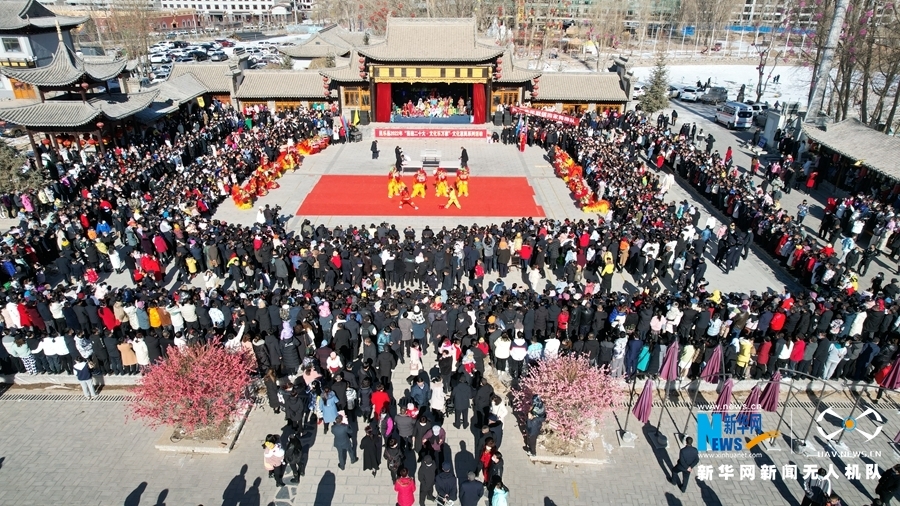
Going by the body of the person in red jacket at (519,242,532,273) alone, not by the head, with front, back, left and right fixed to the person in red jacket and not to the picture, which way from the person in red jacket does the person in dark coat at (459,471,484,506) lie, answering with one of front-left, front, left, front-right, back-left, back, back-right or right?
back

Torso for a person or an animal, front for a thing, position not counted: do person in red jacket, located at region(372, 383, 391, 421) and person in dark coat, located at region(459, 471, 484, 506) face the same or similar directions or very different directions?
same or similar directions

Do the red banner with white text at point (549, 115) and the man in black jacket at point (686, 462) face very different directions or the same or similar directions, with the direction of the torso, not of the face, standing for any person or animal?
very different directions

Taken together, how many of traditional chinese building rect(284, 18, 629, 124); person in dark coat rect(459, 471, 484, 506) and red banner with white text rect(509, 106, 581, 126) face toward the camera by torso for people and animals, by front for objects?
2

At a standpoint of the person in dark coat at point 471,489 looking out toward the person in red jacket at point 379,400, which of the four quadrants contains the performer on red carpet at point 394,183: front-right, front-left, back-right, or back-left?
front-right

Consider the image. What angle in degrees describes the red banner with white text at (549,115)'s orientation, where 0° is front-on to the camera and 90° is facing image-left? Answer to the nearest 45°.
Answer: approximately 0°

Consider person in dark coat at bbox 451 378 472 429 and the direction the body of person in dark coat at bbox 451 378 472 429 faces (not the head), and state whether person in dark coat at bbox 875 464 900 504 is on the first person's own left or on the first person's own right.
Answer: on the first person's own right

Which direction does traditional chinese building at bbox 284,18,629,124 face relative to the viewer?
toward the camera

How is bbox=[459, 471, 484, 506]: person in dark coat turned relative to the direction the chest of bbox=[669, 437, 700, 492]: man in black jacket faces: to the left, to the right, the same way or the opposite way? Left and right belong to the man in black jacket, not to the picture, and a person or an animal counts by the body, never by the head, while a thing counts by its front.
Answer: the same way

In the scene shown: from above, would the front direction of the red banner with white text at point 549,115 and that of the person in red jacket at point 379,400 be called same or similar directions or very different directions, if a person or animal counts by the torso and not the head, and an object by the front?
very different directions

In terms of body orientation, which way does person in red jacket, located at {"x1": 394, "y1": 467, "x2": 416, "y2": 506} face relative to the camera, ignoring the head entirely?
away from the camera

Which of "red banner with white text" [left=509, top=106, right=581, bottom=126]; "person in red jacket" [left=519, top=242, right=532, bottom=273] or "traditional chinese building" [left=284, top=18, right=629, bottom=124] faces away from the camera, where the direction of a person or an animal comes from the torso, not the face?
the person in red jacket

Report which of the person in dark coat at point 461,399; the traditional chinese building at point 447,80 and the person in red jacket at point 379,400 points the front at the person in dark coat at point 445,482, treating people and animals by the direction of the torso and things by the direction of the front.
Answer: the traditional chinese building

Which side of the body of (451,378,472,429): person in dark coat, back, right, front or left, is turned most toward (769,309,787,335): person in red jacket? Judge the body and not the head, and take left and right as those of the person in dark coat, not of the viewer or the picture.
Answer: right

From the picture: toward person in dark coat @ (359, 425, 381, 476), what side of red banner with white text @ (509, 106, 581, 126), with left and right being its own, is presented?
front

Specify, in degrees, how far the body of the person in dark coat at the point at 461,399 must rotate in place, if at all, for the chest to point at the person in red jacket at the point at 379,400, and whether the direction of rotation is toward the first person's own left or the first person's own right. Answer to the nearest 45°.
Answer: approximately 90° to the first person's own left

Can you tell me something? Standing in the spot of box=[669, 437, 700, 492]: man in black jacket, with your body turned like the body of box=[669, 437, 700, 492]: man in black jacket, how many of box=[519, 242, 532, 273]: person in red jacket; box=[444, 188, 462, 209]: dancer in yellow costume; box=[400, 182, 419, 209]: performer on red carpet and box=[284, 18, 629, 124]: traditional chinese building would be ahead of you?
4

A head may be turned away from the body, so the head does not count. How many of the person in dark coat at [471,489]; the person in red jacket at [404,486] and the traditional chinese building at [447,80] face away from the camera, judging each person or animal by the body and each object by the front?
2

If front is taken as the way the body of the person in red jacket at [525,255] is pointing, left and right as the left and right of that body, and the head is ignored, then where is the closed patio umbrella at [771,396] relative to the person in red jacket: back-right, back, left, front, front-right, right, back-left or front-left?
back-right

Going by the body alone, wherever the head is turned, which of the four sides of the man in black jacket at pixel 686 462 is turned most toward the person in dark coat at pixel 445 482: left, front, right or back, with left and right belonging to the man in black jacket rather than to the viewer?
left

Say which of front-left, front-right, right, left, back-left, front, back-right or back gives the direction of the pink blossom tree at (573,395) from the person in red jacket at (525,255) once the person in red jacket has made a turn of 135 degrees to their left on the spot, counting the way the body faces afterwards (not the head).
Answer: front-left

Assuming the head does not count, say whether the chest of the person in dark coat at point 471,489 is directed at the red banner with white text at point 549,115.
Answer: yes

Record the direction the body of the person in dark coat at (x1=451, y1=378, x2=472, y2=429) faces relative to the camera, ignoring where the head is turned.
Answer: away from the camera

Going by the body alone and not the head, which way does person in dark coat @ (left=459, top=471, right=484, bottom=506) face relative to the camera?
away from the camera
